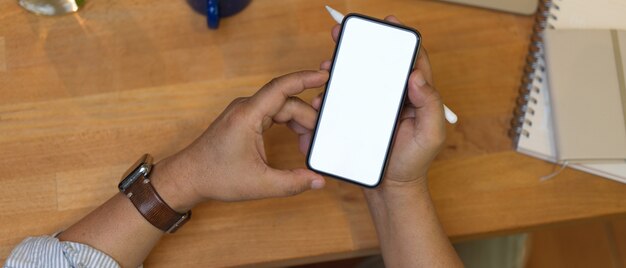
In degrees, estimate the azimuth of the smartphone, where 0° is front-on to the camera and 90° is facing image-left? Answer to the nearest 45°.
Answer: approximately 0°
